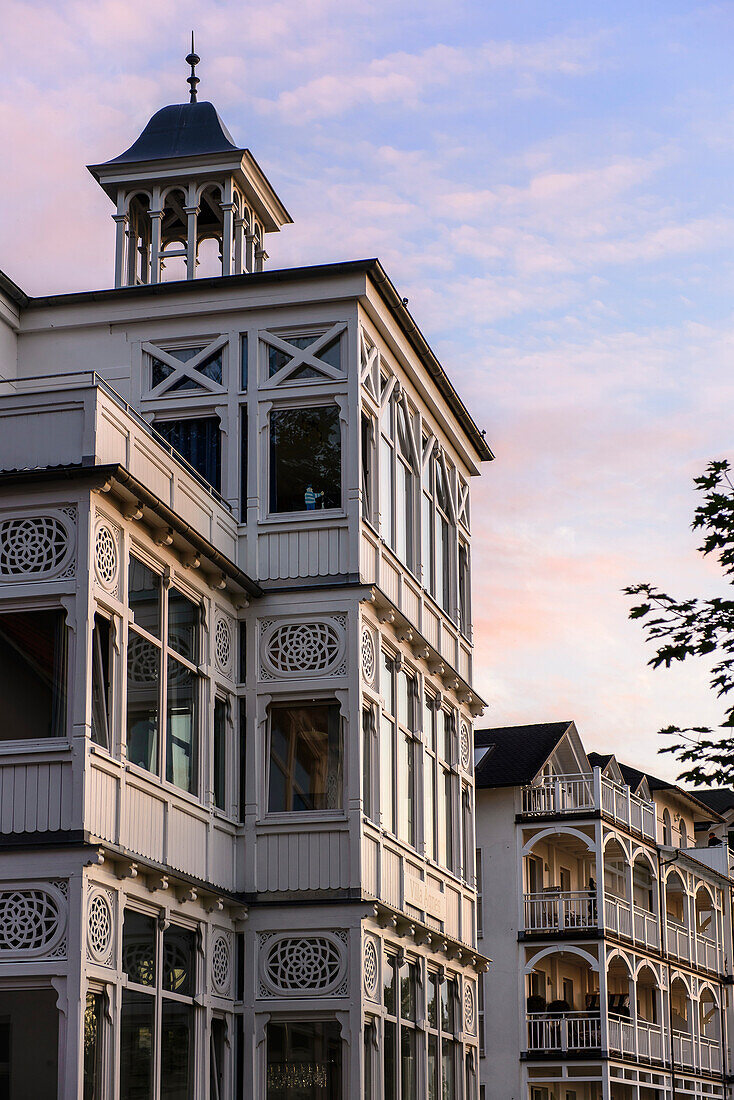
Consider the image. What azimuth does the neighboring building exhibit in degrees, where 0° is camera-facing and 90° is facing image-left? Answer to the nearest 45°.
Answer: approximately 315°

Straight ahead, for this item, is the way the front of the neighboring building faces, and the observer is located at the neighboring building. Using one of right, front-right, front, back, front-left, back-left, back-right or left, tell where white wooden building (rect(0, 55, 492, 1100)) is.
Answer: front-right
